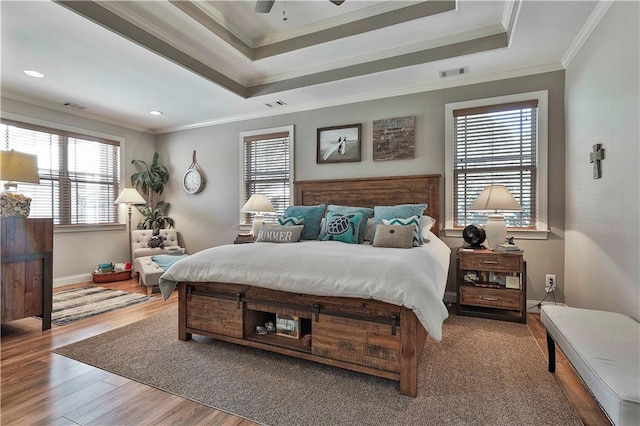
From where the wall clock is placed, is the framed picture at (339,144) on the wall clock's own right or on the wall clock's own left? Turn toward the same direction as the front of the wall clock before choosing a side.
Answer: on the wall clock's own left

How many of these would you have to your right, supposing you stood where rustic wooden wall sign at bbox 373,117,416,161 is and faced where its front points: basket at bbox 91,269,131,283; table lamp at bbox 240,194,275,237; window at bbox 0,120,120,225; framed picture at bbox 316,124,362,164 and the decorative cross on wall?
4

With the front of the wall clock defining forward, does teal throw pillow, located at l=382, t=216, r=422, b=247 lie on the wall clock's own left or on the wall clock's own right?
on the wall clock's own left

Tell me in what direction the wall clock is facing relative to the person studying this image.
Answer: facing the viewer and to the left of the viewer

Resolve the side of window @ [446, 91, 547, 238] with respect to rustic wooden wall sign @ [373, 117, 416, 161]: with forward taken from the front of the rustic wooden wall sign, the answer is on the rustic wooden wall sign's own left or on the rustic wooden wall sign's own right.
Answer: on the rustic wooden wall sign's own left

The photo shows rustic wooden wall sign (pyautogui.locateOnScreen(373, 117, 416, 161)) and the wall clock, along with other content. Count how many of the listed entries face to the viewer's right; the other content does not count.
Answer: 0

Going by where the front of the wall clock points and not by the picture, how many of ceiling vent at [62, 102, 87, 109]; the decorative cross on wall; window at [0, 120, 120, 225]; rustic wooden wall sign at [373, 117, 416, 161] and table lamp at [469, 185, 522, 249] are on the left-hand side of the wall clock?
3

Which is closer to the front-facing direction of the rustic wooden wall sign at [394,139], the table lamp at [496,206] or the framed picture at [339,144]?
the table lamp

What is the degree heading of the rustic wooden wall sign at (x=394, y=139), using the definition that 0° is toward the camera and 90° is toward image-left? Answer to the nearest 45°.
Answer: approximately 0°

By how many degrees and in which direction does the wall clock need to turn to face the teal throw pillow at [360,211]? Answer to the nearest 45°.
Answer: approximately 90° to its left

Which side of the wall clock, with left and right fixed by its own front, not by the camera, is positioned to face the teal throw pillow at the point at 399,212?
left

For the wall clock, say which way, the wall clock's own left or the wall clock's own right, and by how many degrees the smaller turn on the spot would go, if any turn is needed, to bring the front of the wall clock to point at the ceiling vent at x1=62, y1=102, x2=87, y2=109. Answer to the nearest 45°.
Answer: approximately 45° to the wall clock's own right

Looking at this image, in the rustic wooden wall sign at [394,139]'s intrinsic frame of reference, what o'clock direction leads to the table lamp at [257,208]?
The table lamp is roughly at 3 o'clock from the rustic wooden wall sign.
